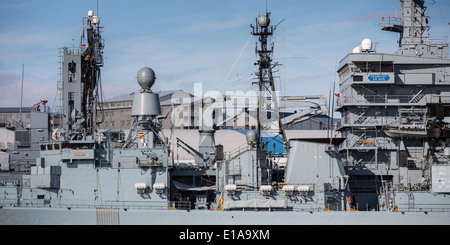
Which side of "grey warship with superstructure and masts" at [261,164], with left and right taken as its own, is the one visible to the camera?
left
